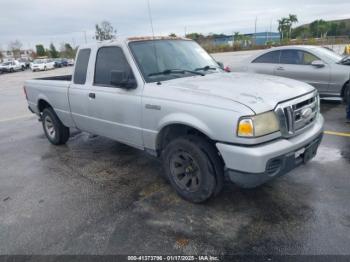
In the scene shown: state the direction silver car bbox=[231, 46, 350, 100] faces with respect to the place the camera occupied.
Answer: facing the viewer and to the right of the viewer

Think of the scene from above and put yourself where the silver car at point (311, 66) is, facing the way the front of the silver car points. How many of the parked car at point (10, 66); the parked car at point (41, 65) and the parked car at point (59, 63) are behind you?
3

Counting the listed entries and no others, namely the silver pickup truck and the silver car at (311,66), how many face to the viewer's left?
0

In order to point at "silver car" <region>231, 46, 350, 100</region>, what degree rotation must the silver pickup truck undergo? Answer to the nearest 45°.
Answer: approximately 90° to its left

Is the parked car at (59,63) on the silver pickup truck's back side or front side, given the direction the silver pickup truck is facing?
on the back side

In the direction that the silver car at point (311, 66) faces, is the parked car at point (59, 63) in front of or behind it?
behind

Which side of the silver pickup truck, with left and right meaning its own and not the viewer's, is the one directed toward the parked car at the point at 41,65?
back

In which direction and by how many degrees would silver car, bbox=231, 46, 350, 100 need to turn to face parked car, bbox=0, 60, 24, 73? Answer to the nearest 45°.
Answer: approximately 180°

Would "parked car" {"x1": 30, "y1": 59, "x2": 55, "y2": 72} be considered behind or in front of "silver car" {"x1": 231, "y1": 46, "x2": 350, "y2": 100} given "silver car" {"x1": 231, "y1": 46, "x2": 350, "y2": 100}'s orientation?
behind

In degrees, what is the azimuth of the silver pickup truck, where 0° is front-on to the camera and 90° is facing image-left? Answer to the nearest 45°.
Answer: approximately 315°
